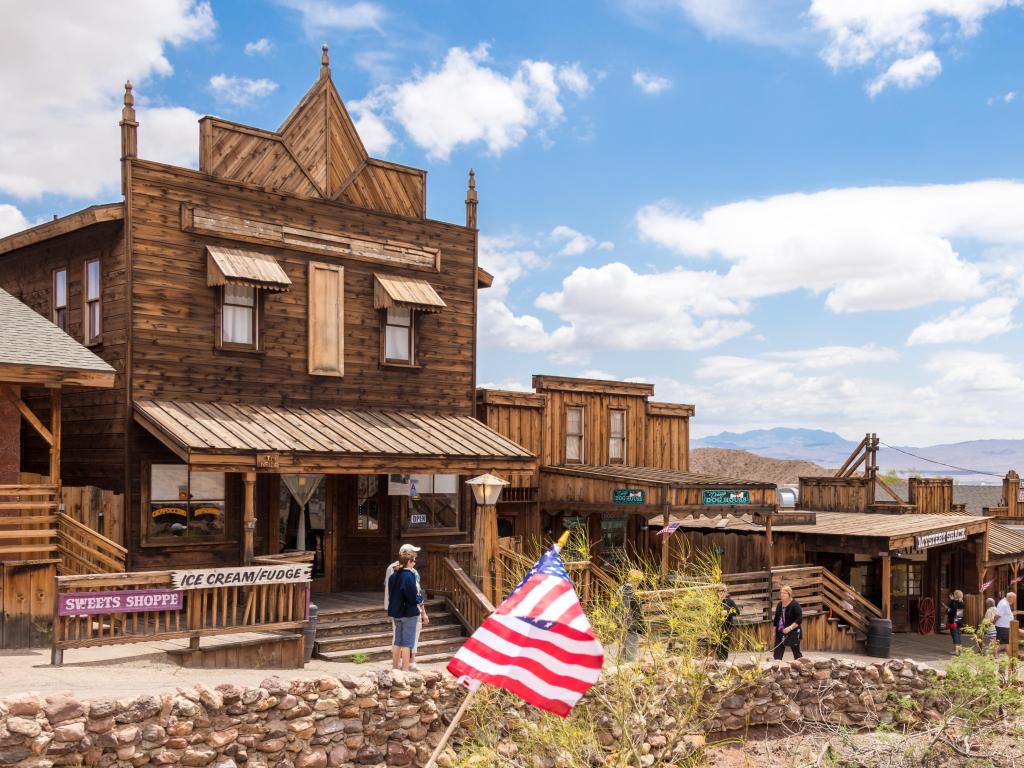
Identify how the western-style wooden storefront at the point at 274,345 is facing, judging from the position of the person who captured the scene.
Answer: facing the viewer and to the right of the viewer

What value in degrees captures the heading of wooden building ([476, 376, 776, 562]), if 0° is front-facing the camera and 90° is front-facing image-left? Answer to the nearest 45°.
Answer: approximately 315°

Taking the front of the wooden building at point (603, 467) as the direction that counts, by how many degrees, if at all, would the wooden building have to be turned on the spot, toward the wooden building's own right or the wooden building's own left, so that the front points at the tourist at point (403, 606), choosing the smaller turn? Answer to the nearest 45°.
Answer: approximately 45° to the wooden building's own right

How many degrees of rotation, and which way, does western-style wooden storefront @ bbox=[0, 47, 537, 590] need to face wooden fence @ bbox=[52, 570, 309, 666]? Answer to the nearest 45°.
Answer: approximately 45° to its right

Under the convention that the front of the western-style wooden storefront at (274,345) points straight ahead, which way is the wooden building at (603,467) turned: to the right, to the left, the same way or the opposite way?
the same way

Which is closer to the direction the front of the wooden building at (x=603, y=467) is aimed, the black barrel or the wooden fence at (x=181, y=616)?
the black barrel

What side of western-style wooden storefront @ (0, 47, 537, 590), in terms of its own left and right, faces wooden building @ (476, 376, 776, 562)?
left

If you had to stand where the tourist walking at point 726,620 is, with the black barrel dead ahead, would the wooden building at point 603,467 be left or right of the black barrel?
left
